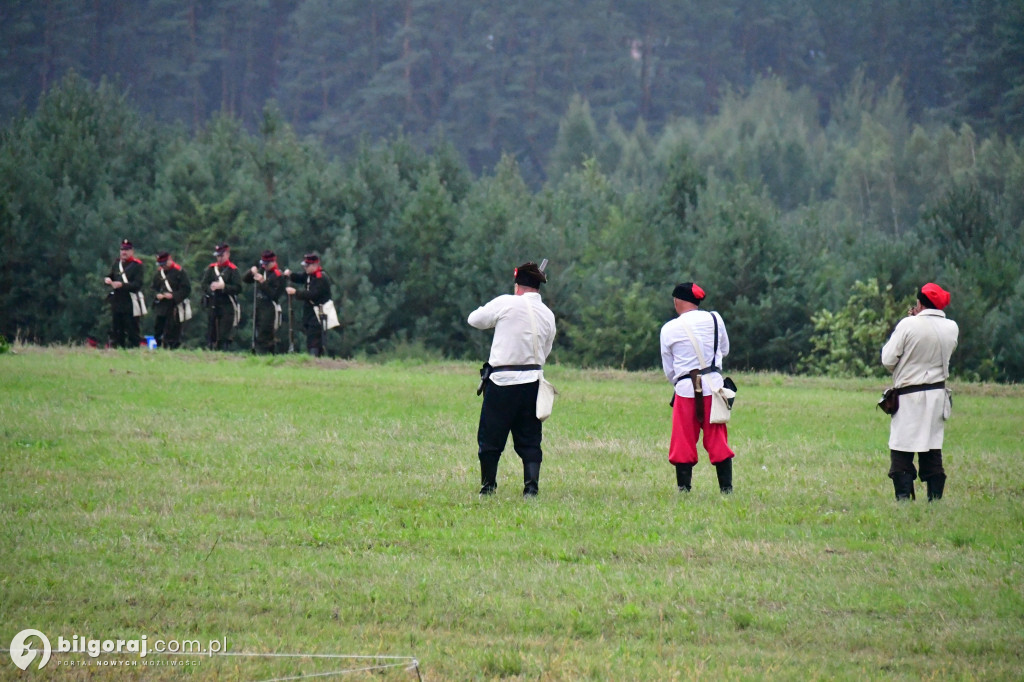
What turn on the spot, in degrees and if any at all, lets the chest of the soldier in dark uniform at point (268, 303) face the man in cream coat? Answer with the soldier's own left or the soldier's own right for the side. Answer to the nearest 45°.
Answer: approximately 45° to the soldier's own left

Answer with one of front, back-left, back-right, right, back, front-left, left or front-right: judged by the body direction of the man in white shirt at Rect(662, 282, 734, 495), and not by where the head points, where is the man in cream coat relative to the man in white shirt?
right

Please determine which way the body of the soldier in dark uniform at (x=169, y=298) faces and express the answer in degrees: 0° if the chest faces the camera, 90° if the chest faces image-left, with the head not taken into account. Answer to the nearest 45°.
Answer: approximately 45°

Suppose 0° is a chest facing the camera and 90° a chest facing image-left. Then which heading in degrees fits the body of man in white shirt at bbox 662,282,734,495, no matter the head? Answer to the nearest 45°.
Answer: approximately 180°

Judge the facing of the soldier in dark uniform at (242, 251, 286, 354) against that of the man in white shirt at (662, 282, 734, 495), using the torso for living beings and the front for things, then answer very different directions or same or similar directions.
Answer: very different directions

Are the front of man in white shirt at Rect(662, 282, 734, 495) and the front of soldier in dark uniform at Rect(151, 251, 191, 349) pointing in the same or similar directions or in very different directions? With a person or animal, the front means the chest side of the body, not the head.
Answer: very different directions

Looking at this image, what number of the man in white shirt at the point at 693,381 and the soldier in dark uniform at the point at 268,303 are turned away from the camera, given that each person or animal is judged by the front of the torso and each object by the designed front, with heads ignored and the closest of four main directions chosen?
1

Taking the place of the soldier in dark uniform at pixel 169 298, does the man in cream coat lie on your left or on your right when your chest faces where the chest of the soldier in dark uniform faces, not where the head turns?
on your left

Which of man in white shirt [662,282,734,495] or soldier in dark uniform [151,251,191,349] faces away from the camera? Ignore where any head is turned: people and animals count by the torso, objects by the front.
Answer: the man in white shirt

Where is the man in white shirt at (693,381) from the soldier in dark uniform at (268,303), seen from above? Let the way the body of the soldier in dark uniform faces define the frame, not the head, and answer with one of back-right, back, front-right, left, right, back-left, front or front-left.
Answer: front-left

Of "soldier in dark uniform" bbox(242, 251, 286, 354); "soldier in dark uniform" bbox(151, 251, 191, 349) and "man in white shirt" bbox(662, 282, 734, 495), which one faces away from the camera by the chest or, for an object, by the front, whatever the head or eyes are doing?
the man in white shirt

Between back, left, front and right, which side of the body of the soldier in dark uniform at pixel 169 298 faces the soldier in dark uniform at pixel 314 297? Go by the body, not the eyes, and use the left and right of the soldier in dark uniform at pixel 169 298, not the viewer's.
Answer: left
